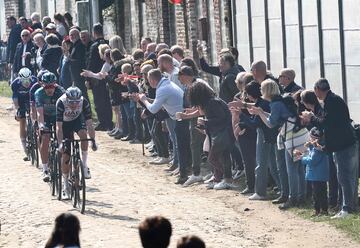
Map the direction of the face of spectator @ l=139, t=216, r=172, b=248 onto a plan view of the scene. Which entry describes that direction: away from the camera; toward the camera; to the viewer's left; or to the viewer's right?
away from the camera

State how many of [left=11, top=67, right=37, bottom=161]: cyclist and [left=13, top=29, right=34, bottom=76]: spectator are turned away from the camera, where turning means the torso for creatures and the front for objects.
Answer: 0

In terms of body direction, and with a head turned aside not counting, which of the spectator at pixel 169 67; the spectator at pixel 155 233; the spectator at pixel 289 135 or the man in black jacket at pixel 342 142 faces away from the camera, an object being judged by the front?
the spectator at pixel 155 233

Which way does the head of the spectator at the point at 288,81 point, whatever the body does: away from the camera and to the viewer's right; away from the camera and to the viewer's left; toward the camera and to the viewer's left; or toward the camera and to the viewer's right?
toward the camera and to the viewer's left

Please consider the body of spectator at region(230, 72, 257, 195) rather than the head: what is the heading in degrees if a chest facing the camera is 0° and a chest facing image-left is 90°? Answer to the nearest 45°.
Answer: approximately 90°

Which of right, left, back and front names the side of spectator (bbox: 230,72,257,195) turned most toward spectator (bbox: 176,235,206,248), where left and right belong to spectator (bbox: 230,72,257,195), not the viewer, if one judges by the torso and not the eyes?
left

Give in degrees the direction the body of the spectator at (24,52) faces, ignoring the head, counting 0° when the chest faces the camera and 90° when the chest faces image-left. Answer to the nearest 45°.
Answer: approximately 0°

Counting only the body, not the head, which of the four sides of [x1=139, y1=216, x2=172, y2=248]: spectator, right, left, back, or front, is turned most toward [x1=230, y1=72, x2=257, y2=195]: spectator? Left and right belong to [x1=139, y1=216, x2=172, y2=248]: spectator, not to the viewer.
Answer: front

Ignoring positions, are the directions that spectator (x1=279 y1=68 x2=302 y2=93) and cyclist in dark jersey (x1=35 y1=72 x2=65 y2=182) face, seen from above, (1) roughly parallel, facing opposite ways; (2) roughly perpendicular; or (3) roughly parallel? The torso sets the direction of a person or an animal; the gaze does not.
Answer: roughly perpendicular

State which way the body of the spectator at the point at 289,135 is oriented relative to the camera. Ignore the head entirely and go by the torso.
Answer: to the viewer's left

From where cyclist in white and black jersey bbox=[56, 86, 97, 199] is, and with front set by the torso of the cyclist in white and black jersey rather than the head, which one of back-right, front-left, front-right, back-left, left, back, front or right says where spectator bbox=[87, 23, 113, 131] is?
back

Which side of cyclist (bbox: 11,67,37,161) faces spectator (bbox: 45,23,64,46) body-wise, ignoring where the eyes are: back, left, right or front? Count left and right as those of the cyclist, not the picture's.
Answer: back

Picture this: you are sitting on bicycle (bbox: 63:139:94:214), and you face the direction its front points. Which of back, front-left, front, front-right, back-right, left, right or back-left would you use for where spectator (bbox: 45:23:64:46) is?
back

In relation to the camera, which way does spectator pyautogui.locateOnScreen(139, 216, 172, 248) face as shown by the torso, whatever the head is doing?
away from the camera
